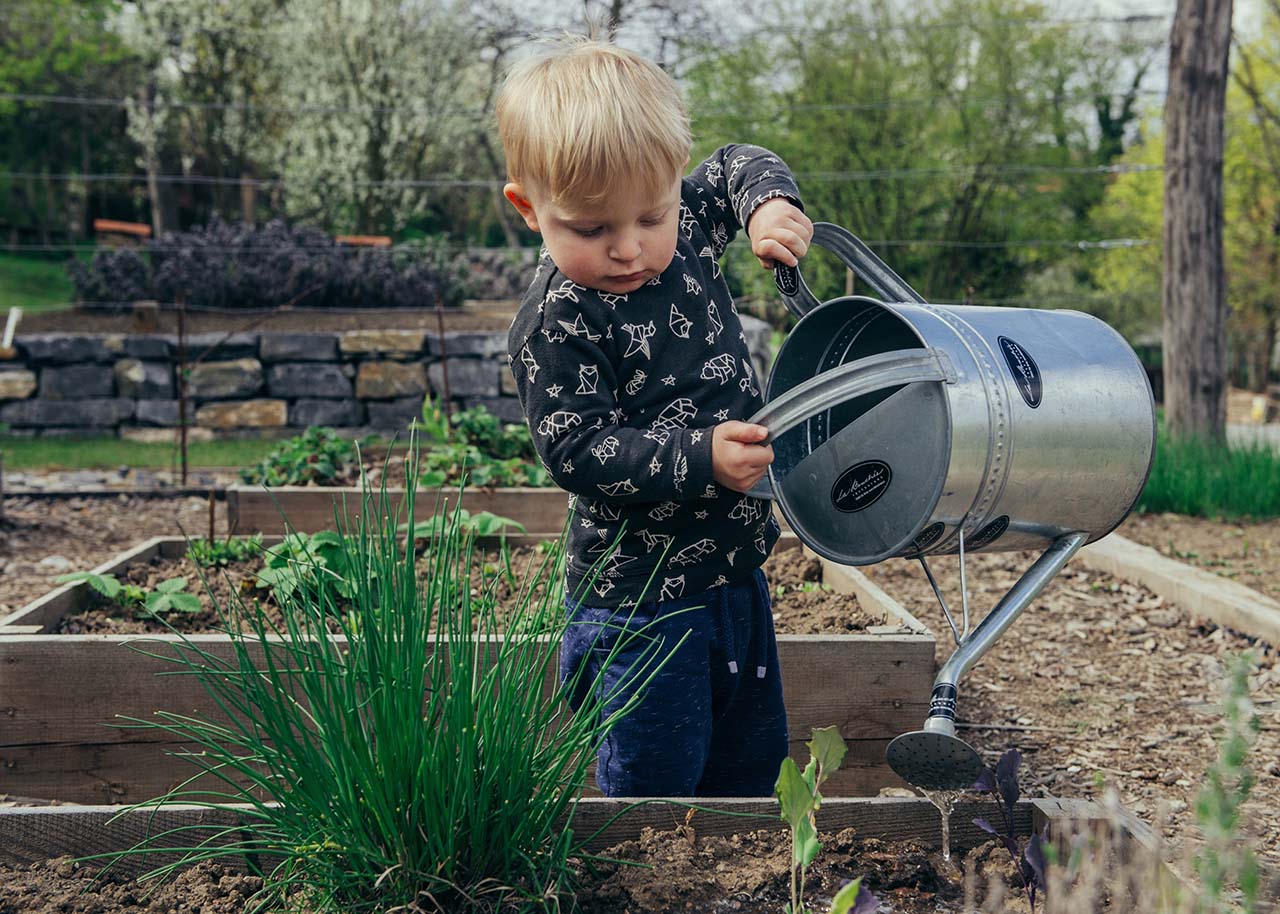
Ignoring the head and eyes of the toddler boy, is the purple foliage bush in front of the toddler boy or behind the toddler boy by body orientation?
behind

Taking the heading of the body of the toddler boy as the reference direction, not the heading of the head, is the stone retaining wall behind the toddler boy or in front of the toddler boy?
behind

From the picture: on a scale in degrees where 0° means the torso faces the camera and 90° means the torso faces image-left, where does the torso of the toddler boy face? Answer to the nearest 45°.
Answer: approximately 315°

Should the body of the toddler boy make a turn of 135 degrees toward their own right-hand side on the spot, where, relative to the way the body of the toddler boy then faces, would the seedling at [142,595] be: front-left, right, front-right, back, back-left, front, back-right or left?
front-right

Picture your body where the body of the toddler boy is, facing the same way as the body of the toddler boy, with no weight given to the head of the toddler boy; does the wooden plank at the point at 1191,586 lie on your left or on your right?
on your left

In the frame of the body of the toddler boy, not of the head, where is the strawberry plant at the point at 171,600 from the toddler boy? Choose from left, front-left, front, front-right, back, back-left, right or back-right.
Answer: back

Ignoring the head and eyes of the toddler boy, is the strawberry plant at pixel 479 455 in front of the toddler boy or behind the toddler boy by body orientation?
behind

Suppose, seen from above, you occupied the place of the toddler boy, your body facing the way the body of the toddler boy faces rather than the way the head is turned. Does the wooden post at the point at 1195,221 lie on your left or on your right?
on your left
